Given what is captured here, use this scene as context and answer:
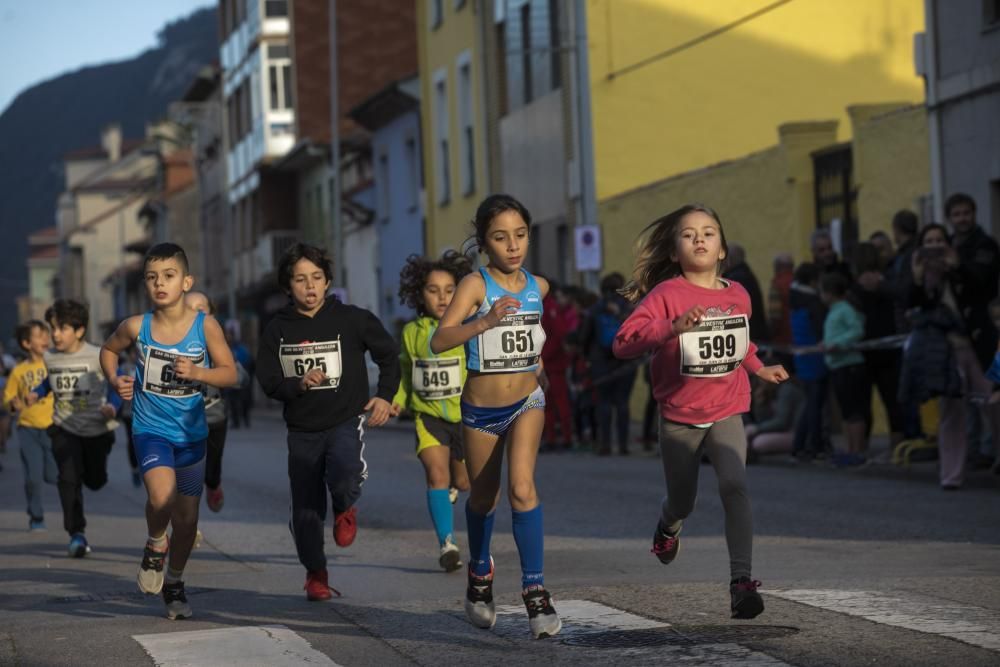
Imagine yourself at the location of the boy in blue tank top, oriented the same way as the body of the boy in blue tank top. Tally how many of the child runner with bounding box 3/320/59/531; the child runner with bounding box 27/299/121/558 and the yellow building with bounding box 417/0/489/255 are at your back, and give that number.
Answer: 3

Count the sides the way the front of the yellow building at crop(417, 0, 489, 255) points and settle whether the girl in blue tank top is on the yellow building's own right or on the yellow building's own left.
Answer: on the yellow building's own left

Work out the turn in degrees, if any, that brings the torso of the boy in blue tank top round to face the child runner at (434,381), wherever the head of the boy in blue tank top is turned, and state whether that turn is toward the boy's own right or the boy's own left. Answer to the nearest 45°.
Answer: approximately 135° to the boy's own left

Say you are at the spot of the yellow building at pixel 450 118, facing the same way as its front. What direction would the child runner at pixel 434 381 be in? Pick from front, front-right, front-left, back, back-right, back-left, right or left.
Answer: front-left

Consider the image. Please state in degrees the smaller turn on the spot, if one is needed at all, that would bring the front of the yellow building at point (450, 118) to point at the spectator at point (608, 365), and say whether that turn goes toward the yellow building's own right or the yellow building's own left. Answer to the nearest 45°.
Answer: approximately 45° to the yellow building's own left

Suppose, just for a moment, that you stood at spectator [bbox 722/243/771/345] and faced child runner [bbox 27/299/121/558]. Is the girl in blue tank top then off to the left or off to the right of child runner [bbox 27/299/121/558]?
left

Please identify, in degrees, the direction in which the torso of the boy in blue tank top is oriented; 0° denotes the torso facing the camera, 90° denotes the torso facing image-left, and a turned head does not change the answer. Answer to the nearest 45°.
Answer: approximately 0°

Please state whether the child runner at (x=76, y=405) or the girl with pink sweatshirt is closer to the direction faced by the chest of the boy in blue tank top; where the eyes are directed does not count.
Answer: the girl with pink sweatshirt

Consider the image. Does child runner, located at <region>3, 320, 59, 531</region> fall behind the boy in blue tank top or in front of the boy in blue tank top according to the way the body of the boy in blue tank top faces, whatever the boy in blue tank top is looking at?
behind

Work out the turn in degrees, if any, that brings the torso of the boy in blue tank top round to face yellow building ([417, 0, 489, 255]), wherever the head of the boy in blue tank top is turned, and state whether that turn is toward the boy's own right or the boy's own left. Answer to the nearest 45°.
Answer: approximately 180°
